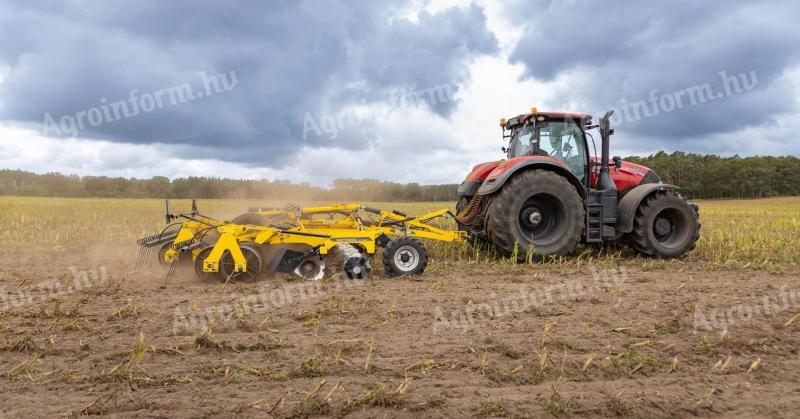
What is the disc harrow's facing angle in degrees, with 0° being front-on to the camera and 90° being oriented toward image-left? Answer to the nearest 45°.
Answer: approximately 270°

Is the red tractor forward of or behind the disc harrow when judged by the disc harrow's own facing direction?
forward
